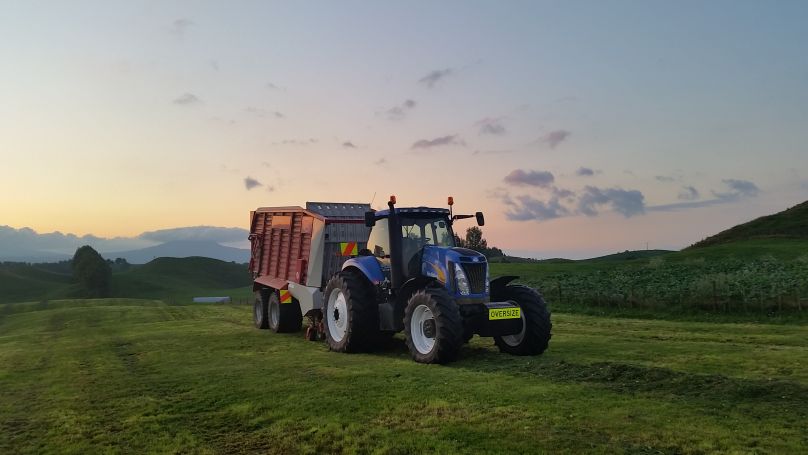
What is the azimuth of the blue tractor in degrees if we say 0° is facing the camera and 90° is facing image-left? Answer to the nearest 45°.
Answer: approximately 315°

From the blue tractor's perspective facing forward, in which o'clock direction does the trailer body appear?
The trailer body is roughly at 6 o'clock from the blue tractor.
